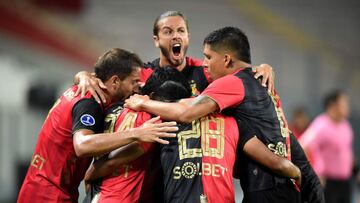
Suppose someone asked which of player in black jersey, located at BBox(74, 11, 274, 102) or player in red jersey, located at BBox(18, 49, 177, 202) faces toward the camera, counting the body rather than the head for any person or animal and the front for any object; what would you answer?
the player in black jersey

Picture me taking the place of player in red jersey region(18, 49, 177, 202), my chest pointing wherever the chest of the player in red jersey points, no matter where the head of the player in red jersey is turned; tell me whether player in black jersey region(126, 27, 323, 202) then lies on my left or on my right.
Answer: on my right

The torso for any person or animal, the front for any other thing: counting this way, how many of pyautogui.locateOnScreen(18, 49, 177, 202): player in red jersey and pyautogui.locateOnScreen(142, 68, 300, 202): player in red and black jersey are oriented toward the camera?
0

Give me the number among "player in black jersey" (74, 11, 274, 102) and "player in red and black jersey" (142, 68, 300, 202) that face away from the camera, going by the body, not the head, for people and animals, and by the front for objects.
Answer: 1

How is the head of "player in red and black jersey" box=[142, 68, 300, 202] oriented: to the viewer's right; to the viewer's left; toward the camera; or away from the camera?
away from the camera

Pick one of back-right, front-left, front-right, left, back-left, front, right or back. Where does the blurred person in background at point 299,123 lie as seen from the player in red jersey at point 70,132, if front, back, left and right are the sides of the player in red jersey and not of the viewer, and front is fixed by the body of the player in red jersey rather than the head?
front

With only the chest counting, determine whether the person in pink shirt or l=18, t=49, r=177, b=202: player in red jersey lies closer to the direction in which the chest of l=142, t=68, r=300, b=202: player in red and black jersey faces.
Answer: the person in pink shirt

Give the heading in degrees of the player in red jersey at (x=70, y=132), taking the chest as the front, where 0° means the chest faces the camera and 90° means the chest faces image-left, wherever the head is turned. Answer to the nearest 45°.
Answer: approximately 225°

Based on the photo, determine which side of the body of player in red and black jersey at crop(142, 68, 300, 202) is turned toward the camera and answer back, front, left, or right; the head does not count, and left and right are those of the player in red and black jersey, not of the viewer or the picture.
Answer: back

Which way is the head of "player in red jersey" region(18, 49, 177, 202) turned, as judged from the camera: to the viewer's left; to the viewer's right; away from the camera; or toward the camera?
to the viewer's right

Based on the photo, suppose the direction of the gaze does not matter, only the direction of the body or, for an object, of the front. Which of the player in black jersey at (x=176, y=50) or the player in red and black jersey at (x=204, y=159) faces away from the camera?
the player in red and black jersey at (x=204, y=159)
